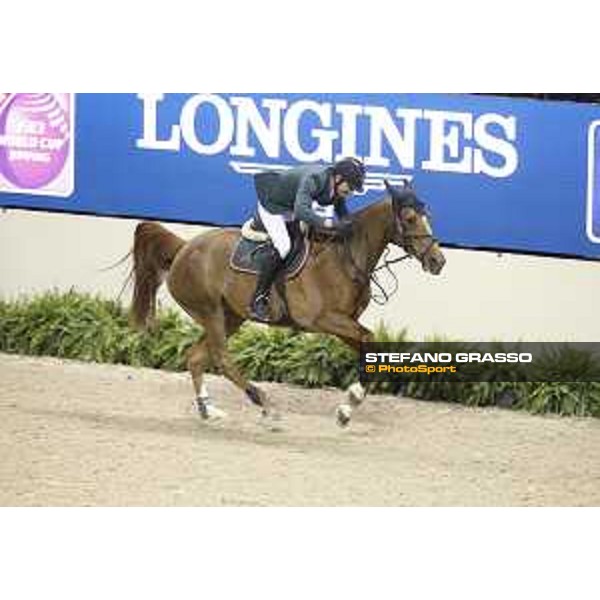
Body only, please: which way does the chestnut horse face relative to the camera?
to the viewer's right
